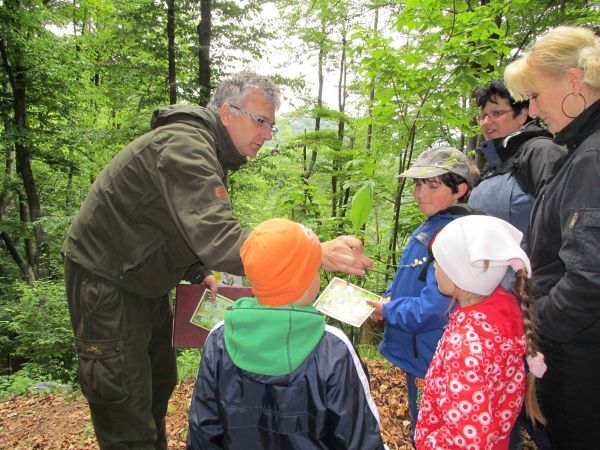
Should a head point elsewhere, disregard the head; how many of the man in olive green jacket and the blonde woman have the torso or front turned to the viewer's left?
1

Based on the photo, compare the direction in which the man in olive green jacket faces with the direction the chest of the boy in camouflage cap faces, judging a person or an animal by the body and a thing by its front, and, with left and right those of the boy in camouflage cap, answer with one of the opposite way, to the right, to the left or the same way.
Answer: the opposite way

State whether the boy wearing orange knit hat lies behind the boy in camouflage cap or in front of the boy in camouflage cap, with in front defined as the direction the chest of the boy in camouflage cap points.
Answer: in front

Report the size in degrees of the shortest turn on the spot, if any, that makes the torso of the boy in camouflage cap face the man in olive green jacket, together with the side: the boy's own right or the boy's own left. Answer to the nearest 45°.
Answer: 0° — they already face them

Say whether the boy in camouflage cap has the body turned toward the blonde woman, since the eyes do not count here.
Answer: no

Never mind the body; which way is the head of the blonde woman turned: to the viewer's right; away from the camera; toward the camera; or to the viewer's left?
to the viewer's left

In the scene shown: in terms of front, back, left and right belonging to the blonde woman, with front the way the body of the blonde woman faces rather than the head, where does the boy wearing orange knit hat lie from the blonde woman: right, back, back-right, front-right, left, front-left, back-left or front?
front-left

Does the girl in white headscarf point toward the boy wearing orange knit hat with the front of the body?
no

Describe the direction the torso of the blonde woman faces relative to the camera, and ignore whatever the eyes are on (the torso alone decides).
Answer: to the viewer's left

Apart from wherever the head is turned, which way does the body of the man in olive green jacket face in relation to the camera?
to the viewer's right

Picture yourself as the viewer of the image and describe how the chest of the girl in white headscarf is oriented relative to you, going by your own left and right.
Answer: facing away from the viewer and to the left of the viewer

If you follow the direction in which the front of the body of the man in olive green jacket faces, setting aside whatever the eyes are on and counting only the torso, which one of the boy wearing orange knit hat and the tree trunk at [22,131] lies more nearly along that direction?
the boy wearing orange knit hat

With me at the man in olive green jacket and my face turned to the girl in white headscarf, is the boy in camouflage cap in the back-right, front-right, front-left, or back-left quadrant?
front-left

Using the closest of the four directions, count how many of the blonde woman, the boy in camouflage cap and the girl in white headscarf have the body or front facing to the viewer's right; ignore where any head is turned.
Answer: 0

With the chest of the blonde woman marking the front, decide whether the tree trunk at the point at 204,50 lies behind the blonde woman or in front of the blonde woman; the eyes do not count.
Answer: in front
